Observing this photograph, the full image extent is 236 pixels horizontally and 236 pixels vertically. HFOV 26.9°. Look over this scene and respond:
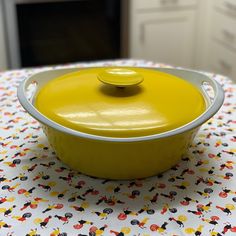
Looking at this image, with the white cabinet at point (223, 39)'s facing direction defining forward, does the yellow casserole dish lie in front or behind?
in front

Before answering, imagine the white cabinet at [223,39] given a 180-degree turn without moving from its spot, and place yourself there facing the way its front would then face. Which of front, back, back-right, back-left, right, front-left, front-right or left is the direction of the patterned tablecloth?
back-right

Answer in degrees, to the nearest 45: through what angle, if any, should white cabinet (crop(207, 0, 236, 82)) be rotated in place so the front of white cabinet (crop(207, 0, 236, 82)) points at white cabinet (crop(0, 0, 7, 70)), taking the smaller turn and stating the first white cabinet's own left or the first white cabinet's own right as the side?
approximately 45° to the first white cabinet's own right

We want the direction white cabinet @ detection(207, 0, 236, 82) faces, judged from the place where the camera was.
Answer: facing the viewer and to the left of the viewer
